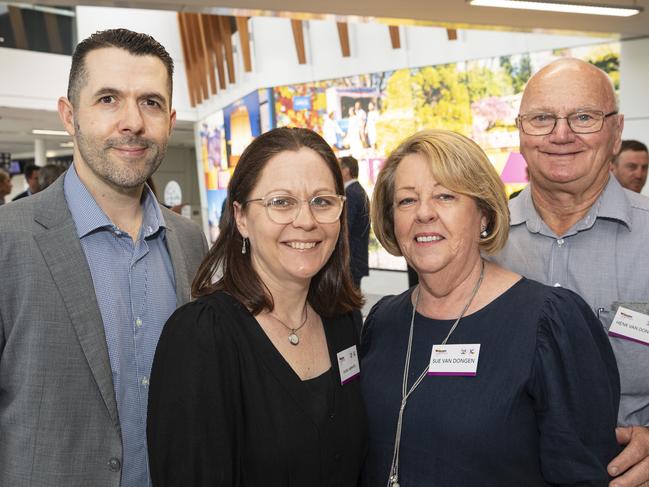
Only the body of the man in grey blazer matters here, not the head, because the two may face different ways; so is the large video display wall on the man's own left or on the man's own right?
on the man's own left

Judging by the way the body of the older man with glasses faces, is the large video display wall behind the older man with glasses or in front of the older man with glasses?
behind

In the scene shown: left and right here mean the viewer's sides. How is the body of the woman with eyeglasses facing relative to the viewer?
facing the viewer and to the right of the viewer

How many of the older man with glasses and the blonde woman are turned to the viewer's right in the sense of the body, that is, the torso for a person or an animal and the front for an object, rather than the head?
0

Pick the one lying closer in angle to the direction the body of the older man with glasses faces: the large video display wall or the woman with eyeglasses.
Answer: the woman with eyeglasses

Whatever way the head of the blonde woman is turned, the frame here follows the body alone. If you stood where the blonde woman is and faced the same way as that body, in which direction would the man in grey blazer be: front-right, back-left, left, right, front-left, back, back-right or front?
front-right

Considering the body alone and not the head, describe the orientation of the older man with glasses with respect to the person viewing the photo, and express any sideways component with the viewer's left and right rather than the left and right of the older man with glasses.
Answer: facing the viewer
